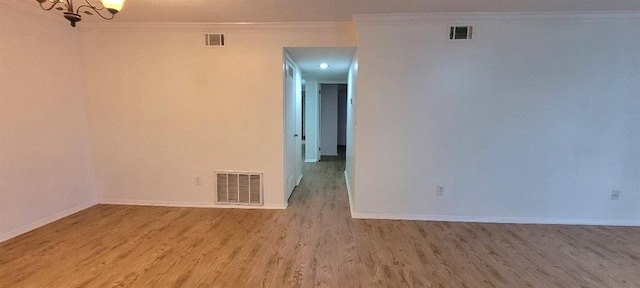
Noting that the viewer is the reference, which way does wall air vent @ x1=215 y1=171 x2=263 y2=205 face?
facing the viewer
